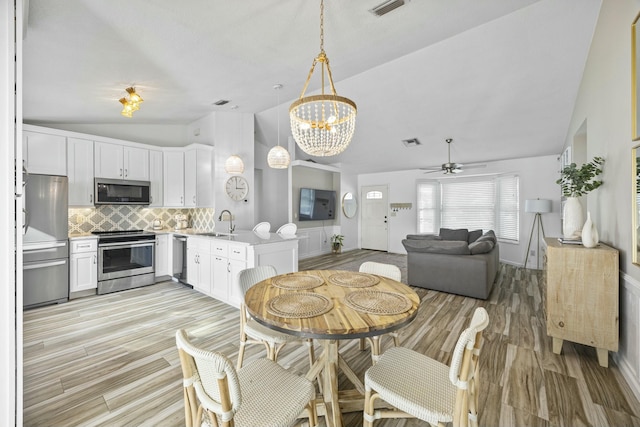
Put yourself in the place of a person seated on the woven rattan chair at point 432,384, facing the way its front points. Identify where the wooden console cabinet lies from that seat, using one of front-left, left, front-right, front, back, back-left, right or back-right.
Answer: right

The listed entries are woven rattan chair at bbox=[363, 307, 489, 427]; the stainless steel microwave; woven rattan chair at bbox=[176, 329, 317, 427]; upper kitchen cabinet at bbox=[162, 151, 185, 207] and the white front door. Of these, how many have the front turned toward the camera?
3

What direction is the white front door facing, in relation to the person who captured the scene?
facing the viewer

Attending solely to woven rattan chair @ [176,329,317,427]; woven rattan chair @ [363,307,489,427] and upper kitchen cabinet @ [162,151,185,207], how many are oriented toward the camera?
1

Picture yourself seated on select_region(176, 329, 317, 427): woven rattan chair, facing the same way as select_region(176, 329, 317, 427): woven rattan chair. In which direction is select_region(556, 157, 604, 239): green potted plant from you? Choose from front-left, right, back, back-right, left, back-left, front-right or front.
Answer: front-right

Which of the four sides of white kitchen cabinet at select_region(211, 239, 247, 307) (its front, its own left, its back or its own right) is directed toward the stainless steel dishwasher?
right

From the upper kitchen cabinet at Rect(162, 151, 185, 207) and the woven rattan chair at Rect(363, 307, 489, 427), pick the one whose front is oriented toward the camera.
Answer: the upper kitchen cabinet

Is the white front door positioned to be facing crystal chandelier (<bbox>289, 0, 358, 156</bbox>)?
yes

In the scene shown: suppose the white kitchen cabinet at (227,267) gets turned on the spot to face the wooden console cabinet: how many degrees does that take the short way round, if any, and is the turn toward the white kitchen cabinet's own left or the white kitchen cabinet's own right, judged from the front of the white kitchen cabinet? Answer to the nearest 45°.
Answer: approximately 90° to the white kitchen cabinet's own left

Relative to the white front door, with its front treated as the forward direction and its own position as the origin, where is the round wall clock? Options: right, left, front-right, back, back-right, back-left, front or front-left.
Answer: front-right

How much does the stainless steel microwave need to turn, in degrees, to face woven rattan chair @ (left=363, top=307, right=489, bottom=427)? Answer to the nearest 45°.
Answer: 0° — it already faces it

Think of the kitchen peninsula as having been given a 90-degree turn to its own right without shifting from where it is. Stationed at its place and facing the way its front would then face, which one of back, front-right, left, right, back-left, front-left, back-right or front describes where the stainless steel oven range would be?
front

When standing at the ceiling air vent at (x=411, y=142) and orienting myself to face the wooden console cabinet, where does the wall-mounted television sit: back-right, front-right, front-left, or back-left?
back-right

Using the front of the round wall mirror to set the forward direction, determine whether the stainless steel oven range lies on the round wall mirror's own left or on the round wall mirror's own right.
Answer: on the round wall mirror's own right

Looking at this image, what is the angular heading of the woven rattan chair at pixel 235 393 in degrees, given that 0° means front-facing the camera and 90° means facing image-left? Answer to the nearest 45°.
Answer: approximately 225°

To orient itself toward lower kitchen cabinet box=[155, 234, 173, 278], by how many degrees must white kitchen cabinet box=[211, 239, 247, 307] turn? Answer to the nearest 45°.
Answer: approximately 90° to its right
